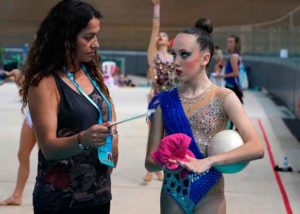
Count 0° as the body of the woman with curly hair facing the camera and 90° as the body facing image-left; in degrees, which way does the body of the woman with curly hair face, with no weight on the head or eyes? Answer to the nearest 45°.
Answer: approximately 315°
